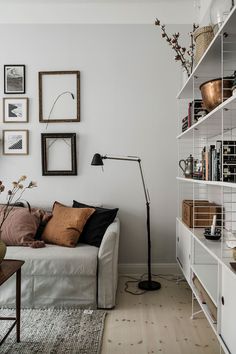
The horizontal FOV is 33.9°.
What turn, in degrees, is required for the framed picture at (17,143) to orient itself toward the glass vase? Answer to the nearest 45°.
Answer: approximately 45° to its left

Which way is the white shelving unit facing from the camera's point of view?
to the viewer's left

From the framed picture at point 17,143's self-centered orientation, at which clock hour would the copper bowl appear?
The copper bowl is roughly at 11 o'clock from the framed picture.

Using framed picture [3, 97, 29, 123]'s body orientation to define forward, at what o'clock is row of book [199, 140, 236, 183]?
The row of book is roughly at 11 o'clock from the framed picture.

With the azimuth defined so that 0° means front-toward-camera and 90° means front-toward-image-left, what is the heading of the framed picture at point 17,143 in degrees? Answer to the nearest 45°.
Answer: approximately 0°

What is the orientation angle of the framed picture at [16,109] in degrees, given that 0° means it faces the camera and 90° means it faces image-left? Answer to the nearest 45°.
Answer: approximately 0°

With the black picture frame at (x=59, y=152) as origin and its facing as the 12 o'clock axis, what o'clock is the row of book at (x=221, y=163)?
The row of book is roughly at 11 o'clock from the black picture frame.

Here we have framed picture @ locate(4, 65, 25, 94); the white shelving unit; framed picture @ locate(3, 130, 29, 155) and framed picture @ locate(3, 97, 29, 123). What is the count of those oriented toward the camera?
3
